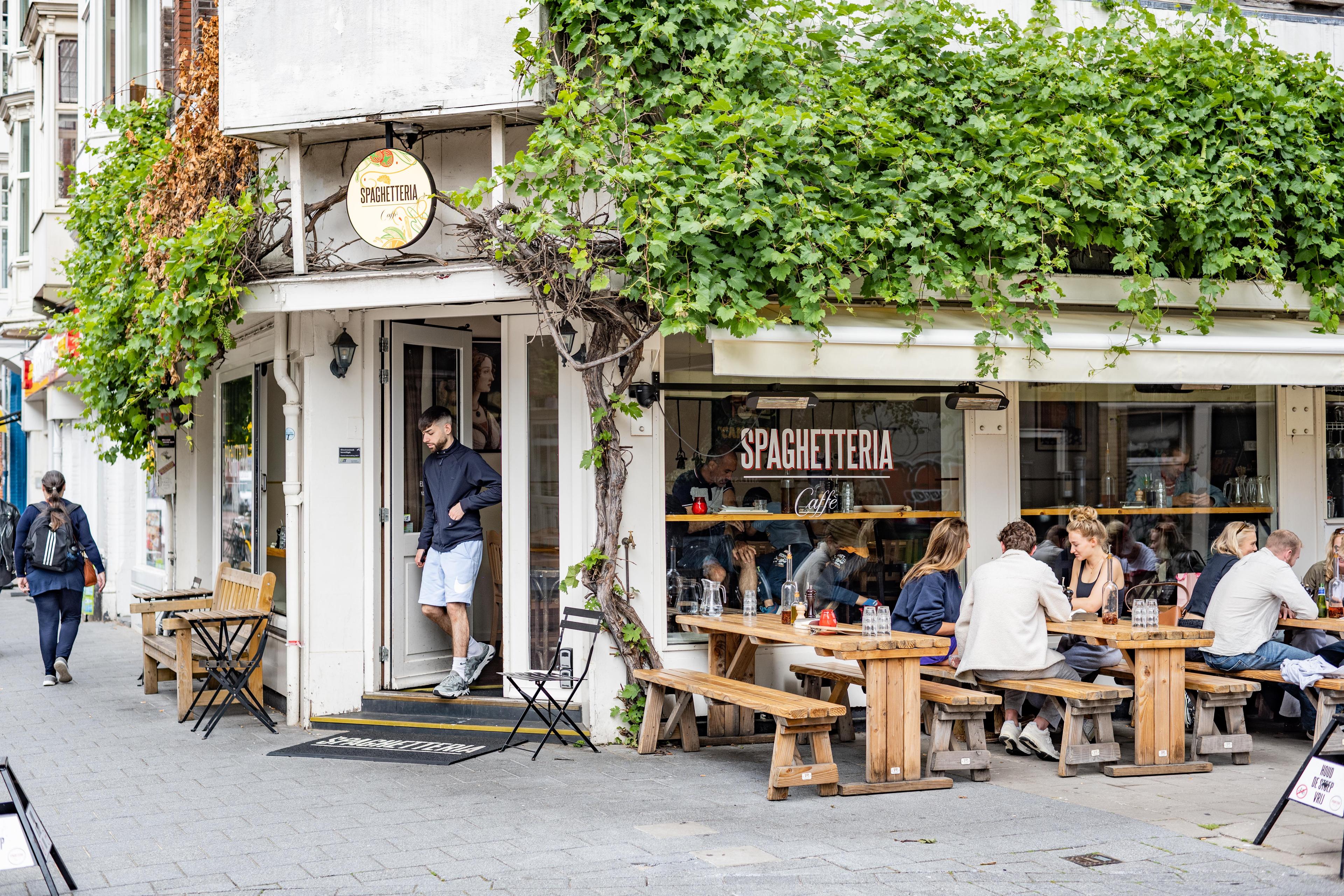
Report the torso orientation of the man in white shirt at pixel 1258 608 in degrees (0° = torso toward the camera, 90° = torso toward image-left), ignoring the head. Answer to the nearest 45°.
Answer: approximately 225°

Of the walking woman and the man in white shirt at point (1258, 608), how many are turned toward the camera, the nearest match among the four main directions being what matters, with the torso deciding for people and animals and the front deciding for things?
0

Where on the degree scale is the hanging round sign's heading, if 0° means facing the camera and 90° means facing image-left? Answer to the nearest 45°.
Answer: approximately 45°

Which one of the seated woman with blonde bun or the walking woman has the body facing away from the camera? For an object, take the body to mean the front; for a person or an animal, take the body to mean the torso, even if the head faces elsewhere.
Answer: the walking woman

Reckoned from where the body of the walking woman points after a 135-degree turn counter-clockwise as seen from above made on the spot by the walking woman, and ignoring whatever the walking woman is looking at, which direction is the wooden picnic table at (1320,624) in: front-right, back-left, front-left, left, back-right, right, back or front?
left

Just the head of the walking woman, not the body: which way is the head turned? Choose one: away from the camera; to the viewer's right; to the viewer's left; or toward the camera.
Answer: away from the camera

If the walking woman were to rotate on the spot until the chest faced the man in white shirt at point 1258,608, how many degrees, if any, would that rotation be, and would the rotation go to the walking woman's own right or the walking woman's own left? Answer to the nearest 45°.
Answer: approximately 135° to the walking woman's own right

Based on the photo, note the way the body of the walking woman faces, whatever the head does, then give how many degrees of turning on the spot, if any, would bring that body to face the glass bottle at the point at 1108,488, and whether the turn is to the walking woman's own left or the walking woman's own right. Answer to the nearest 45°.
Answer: approximately 135° to the walking woman's own right

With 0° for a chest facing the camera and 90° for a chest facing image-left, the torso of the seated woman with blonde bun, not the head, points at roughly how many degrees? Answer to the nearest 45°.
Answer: approximately 45°

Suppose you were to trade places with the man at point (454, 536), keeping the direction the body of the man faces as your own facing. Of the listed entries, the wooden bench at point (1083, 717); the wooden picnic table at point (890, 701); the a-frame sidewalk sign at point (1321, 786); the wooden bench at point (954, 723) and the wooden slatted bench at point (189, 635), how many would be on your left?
4

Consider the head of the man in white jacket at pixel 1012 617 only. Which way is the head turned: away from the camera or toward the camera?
away from the camera

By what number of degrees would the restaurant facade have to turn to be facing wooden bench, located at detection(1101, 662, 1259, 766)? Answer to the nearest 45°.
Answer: approximately 90° to its left

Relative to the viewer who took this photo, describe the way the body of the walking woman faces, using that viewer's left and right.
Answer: facing away from the viewer
